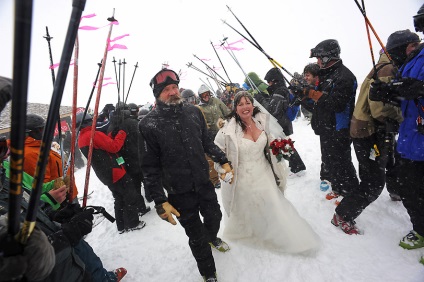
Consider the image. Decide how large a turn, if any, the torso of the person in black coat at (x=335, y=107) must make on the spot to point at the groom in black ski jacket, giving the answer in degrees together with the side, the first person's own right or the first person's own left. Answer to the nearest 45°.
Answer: approximately 45° to the first person's own left

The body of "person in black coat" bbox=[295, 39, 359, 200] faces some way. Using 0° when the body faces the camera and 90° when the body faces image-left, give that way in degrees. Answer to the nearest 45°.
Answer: approximately 90°

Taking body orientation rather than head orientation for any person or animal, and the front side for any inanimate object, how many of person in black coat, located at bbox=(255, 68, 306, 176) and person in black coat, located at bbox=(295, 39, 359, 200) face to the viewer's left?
2

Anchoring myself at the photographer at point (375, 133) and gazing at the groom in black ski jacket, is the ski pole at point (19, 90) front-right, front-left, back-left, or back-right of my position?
front-left

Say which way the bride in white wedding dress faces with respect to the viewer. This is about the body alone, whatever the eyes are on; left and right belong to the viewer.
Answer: facing the viewer

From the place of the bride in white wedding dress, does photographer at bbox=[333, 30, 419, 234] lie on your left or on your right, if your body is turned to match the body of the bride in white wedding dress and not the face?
on your left

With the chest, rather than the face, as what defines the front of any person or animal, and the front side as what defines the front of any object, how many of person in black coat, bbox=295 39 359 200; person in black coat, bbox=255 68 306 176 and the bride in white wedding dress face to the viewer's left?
2

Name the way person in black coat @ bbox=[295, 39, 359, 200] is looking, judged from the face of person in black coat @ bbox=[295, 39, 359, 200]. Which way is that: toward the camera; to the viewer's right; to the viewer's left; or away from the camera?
to the viewer's left

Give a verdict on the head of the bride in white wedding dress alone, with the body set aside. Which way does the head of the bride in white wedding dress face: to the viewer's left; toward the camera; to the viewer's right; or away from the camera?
toward the camera

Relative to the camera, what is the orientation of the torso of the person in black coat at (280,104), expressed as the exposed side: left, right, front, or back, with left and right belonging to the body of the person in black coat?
left

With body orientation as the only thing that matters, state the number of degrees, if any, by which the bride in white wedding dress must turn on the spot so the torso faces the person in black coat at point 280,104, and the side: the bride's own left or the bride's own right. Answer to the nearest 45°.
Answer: approximately 180°

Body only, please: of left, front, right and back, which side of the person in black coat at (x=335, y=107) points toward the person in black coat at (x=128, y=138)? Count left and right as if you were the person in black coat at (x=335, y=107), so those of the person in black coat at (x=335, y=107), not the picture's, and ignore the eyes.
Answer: front

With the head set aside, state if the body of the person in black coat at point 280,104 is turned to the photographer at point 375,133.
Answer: no

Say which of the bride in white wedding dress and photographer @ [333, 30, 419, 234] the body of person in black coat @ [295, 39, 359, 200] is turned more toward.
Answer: the bride in white wedding dress

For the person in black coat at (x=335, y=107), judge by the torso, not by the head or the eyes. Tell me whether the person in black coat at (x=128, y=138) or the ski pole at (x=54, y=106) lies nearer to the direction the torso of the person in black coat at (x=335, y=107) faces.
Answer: the person in black coat
